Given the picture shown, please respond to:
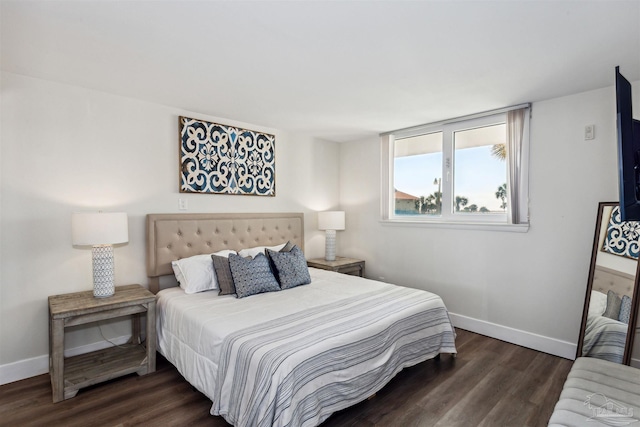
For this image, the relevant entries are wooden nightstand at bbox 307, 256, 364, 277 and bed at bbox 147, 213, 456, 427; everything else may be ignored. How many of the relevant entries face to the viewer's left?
0

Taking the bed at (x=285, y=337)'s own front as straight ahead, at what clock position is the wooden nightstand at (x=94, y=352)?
The wooden nightstand is roughly at 5 o'clock from the bed.

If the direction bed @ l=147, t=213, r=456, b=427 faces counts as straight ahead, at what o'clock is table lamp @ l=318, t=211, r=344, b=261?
The table lamp is roughly at 8 o'clock from the bed.

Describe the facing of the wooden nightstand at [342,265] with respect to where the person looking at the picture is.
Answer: facing the viewer and to the right of the viewer

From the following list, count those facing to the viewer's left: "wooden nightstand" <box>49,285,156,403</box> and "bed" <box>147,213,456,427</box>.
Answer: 0

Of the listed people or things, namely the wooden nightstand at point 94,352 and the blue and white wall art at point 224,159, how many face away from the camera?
0

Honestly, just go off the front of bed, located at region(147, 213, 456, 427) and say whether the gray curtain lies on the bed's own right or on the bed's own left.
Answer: on the bed's own left

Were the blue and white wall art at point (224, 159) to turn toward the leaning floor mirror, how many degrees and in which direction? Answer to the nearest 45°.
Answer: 0° — it already faces it

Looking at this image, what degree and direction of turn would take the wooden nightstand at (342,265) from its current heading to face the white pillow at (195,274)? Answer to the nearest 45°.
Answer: approximately 90° to its right
